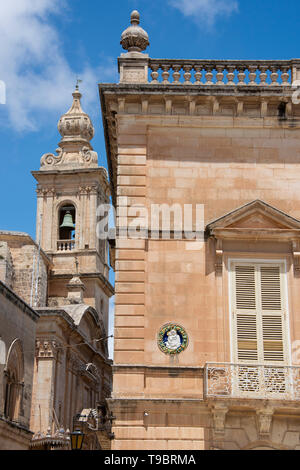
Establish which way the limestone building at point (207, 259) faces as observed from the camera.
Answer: facing the viewer

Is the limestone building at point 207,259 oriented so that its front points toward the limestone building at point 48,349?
no
